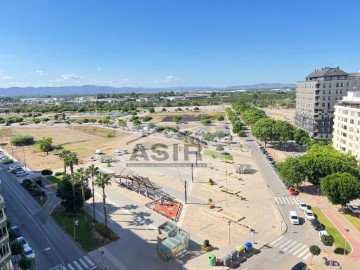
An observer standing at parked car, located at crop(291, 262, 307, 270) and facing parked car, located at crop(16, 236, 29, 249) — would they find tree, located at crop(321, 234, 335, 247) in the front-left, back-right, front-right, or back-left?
back-right

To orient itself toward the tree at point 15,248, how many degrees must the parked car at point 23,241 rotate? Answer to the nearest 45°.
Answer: approximately 45° to its right

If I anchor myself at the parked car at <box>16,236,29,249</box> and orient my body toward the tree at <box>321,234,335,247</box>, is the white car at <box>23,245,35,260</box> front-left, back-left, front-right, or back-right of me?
front-right

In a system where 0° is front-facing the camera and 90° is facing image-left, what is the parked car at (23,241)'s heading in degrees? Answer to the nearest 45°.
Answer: approximately 315°

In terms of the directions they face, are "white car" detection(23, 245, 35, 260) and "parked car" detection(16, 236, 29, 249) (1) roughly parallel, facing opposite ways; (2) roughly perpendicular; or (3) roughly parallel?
roughly parallel

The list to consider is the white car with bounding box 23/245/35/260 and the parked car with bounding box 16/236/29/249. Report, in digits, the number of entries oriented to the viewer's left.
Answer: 0

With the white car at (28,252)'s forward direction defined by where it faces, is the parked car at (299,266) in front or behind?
in front
